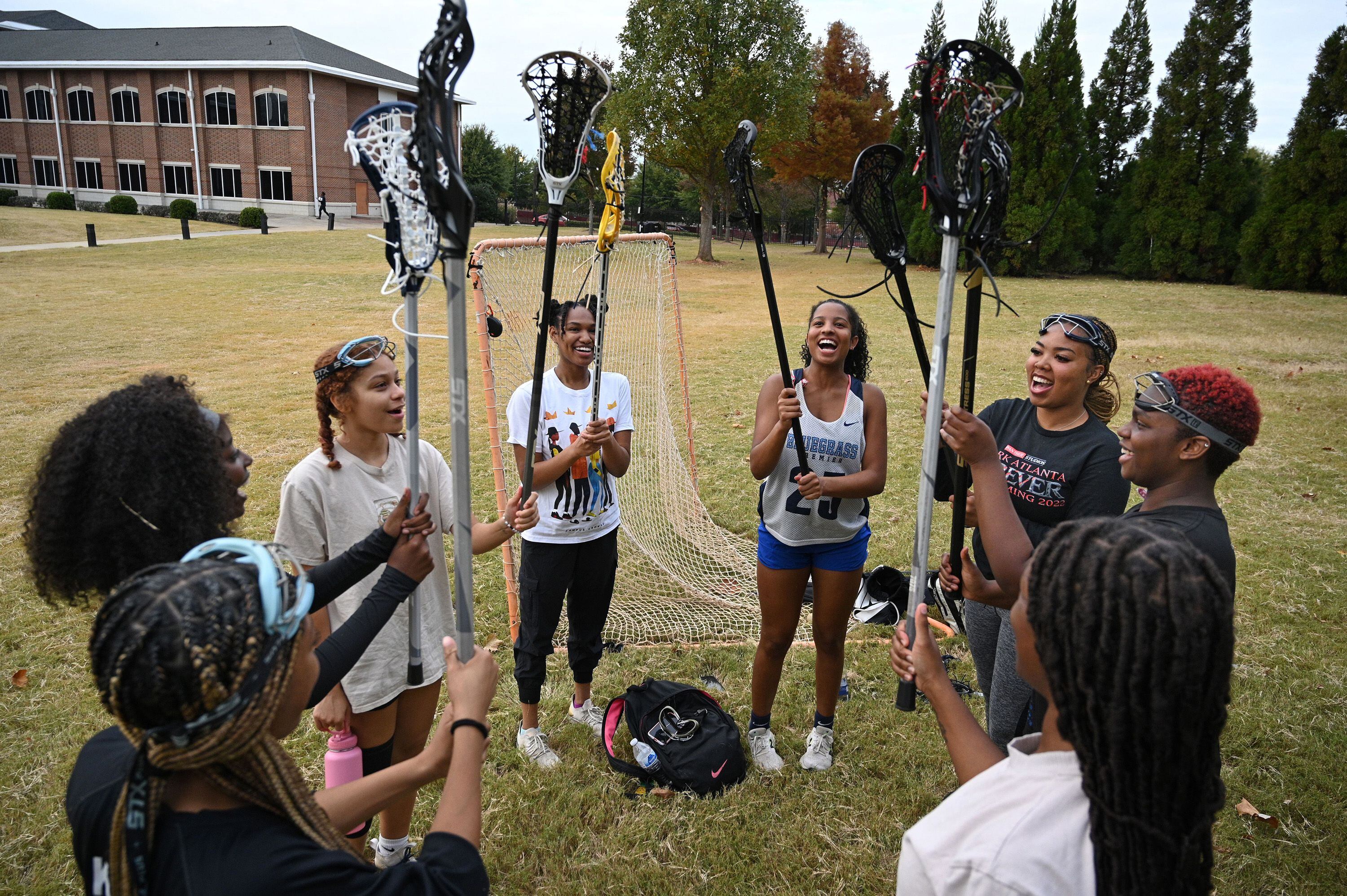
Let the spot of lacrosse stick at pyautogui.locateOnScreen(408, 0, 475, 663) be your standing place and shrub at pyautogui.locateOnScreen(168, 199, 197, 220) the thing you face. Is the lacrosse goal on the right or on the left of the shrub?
right

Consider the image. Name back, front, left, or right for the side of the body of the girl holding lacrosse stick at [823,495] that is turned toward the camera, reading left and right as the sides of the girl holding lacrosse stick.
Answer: front

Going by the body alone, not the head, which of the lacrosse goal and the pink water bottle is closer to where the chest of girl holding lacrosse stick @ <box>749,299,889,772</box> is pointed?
the pink water bottle

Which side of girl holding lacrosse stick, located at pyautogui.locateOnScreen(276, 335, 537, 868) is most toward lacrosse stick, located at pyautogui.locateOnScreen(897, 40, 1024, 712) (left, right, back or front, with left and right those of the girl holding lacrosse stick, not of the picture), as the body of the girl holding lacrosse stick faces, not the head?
front

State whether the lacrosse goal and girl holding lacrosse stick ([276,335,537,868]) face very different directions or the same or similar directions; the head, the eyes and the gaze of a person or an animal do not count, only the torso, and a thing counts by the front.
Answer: very different directions

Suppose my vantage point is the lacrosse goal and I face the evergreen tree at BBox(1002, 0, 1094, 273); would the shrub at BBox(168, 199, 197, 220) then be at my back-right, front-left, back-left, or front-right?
front-left

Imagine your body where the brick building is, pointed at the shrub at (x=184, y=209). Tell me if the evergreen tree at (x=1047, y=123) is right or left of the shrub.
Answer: left

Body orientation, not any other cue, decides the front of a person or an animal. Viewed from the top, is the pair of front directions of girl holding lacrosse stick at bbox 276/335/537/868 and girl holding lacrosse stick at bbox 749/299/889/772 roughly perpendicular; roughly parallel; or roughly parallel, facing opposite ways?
roughly perpendicular

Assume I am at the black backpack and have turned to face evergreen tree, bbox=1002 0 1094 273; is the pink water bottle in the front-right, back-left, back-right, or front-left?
back-left
